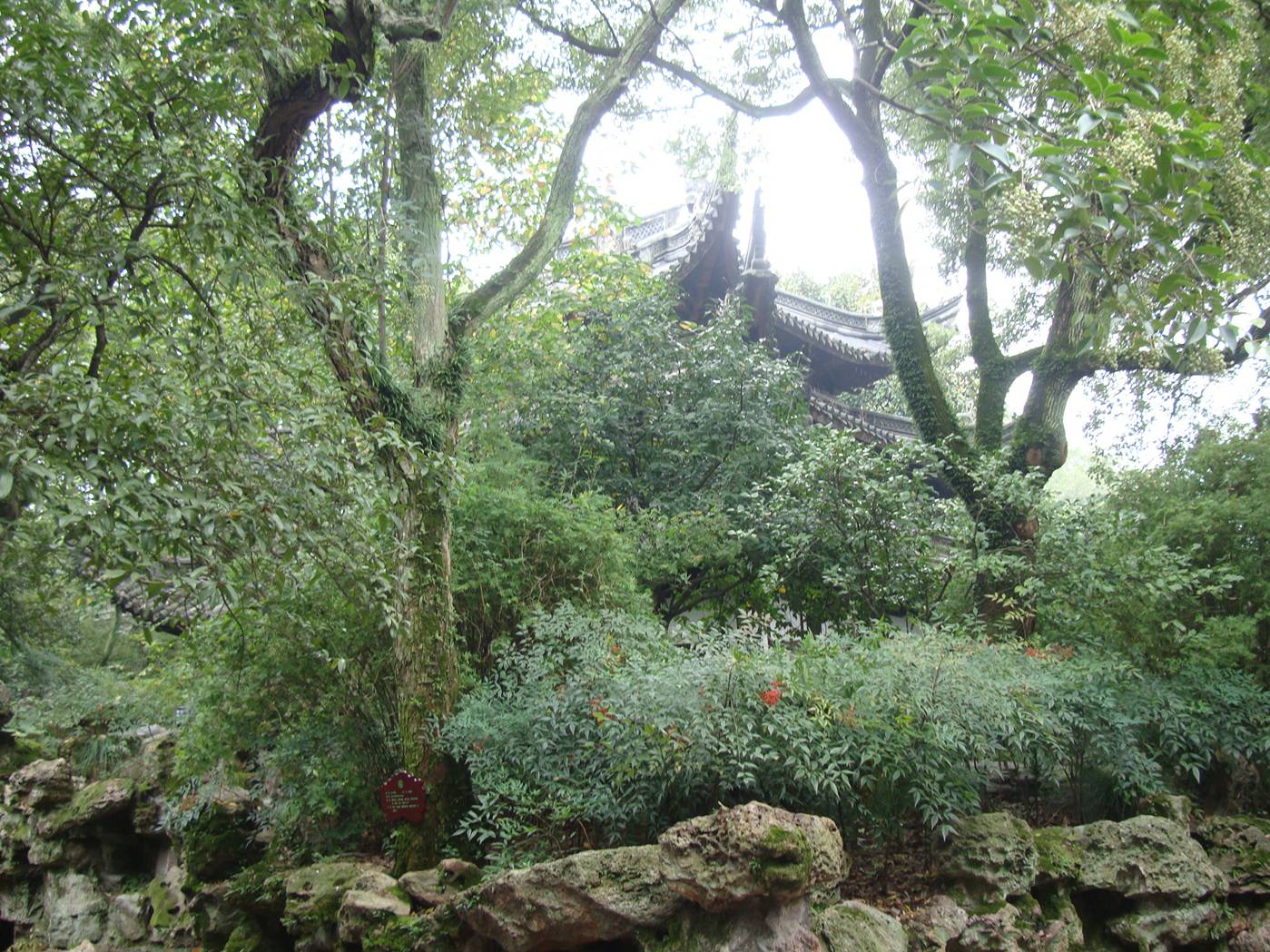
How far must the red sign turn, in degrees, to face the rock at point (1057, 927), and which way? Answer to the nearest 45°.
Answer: approximately 90° to its left

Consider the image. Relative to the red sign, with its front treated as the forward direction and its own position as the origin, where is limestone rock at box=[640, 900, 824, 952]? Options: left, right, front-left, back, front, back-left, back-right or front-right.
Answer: front-left

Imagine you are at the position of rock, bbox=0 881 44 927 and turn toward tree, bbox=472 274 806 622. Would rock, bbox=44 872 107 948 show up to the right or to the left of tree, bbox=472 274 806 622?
right

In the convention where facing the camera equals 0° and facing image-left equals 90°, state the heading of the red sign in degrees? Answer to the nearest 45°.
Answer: approximately 0°

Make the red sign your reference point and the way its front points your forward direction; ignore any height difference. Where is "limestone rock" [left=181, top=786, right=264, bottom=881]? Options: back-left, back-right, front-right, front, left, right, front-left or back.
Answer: back-right

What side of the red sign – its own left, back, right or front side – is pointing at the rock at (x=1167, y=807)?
left

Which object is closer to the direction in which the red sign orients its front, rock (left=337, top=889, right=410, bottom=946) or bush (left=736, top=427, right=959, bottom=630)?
the rock

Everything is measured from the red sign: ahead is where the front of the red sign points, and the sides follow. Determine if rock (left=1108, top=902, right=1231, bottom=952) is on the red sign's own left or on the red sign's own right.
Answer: on the red sign's own left

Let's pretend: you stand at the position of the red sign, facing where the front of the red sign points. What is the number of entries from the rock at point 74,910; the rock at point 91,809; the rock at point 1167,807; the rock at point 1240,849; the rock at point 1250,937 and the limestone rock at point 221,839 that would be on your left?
3

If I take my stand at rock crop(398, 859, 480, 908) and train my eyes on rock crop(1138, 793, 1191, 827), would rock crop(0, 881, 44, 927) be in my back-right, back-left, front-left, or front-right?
back-left

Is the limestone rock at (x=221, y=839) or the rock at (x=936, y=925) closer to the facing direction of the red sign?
the rock

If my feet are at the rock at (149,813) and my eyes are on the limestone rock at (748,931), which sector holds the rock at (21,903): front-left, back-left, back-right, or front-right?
back-right

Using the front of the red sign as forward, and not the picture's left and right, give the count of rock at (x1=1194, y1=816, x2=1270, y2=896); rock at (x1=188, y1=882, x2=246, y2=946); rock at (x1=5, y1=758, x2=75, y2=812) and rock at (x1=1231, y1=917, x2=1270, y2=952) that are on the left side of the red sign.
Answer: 2

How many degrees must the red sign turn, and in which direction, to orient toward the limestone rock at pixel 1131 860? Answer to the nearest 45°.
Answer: approximately 90° to its left

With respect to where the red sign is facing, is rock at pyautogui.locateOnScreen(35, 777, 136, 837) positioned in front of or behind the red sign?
behind
